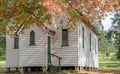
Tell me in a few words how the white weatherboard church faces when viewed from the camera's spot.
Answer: facing the viewer and to the left of the viewer

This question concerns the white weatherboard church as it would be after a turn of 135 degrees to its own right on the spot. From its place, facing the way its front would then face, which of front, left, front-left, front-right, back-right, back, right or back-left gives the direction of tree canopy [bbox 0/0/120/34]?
back
